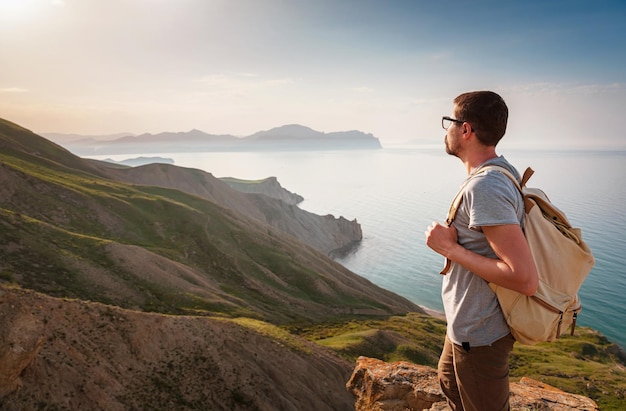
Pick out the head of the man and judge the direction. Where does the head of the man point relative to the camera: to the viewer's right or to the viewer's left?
to the viewer's left

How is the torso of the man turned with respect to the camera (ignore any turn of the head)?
to the viewer's left
